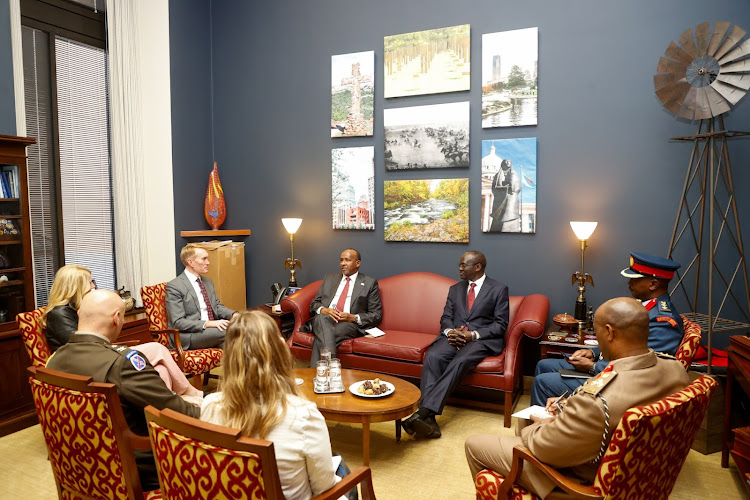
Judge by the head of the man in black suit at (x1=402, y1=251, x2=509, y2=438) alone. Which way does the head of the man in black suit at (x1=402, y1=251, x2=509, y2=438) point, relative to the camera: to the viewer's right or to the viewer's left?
to the viewer's left

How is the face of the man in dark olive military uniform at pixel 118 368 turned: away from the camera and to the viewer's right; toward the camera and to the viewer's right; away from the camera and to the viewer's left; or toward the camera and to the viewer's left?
away from the camera and to the viewer's right

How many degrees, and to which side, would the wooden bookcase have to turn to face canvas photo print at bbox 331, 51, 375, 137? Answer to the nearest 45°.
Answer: approximately 45° to its left

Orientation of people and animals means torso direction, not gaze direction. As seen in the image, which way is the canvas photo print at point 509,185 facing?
toward the camera

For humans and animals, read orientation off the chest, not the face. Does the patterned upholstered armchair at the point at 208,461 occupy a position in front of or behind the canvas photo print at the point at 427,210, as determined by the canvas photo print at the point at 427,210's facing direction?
in front

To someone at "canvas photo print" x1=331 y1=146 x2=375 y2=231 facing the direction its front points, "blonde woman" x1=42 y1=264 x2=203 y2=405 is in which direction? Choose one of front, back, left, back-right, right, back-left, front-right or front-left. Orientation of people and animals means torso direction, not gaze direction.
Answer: front-right

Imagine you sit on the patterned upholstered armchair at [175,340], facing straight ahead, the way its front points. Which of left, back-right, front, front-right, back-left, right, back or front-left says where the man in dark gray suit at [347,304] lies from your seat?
front-left

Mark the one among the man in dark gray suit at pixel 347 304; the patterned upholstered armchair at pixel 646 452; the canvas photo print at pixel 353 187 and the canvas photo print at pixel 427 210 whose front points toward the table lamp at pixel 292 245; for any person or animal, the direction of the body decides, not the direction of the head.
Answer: the patterned upholstered armchair

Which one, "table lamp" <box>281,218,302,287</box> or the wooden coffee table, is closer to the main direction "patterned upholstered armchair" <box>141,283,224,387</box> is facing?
the wooden coffee table

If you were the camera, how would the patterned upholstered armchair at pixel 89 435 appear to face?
facing away from the viewer and to the right of the viewer

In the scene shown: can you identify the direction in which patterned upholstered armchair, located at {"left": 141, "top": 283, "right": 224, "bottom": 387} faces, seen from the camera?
facing the viewer and to the right of the viewer

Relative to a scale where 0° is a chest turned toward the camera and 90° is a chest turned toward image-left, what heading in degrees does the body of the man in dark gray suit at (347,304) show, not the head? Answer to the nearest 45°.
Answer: approximately 45°

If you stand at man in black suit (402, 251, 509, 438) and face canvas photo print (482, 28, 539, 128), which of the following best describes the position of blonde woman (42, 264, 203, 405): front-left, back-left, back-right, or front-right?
back-left

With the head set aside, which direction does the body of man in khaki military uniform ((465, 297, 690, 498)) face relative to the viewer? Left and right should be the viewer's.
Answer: facing away from the viewer and to the left of the viewer

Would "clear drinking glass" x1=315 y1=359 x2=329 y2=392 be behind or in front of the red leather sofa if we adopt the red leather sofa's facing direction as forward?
in front

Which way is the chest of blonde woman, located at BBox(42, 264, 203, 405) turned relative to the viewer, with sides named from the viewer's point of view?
facing to the right of the viewer
